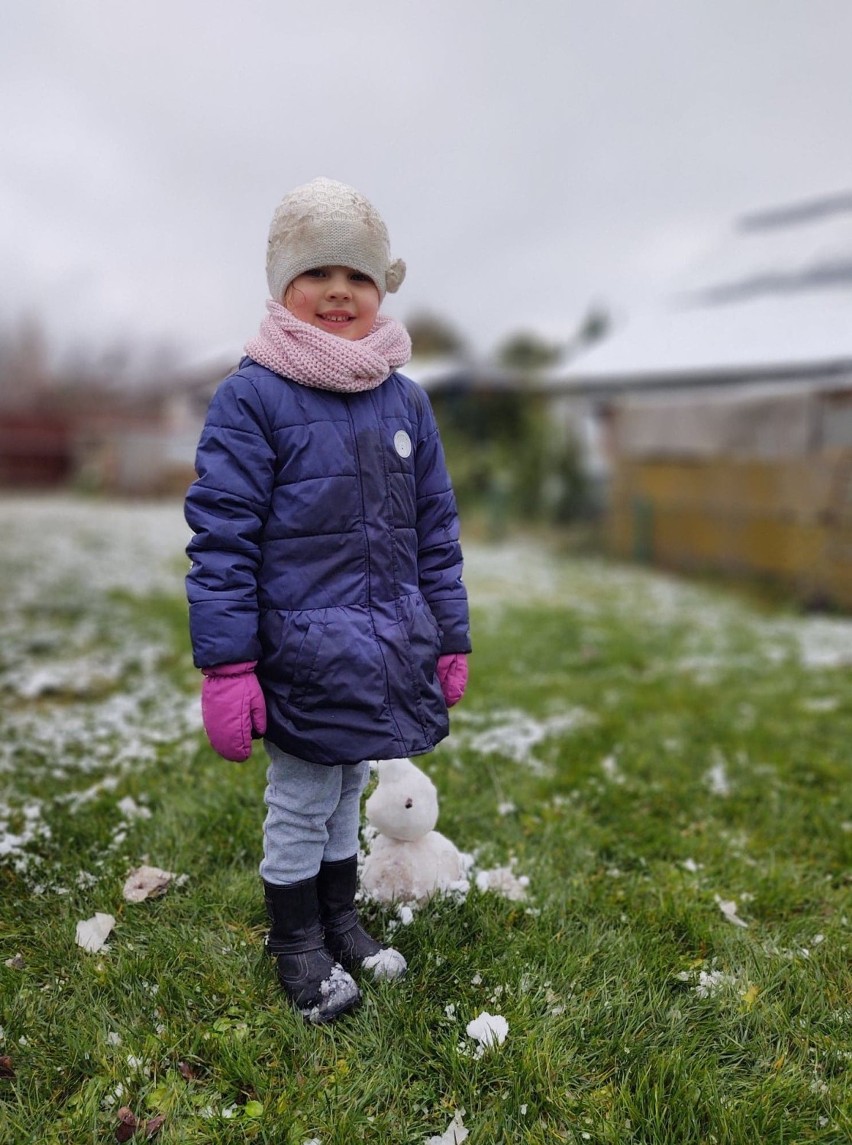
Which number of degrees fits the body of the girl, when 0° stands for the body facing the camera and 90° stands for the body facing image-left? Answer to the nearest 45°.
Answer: approximately 315°
